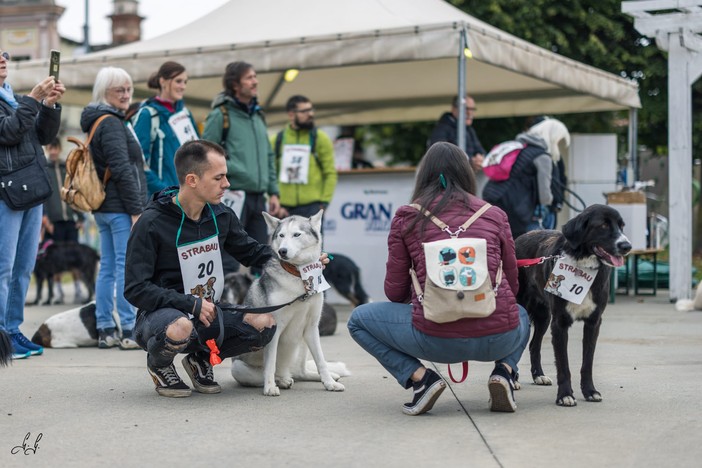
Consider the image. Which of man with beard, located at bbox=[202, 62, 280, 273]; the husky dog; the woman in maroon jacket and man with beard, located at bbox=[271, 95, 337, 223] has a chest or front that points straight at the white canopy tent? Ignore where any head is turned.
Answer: the woman in maroon jacket

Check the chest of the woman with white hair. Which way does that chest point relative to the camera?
to the viewer's right

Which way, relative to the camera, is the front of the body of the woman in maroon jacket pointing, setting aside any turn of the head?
away from the camera

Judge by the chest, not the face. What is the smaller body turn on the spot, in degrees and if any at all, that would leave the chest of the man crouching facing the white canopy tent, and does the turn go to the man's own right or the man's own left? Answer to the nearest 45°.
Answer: approximately 135° to the man's own left

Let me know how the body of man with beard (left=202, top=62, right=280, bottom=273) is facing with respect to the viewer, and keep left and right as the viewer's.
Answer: facing the viewer and to the right of the viewer

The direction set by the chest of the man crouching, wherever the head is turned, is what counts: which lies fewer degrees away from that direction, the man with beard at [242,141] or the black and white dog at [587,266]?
the black and white dog

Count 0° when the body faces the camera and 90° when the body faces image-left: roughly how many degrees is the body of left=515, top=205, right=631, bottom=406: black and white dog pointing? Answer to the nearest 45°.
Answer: approximately 315°

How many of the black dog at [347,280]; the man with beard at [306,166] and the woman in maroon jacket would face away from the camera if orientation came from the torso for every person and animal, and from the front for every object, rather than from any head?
1

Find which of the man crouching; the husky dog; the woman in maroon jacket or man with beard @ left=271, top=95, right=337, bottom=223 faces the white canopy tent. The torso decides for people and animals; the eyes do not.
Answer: the woman in maroon jacket

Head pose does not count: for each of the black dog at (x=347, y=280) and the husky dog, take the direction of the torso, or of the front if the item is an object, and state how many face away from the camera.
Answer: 0

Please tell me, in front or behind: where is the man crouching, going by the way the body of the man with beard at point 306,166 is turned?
in front

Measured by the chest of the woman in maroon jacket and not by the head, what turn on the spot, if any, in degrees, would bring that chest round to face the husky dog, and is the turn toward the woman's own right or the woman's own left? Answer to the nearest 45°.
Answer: approximately 45° to the woman's own left

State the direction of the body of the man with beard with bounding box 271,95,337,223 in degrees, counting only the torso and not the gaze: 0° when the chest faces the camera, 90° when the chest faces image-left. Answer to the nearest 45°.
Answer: approximately 45°

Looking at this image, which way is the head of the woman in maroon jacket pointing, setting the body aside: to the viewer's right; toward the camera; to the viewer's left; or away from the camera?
away from the camera
